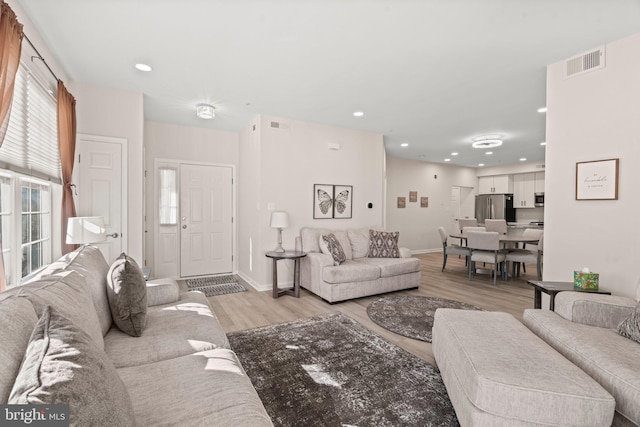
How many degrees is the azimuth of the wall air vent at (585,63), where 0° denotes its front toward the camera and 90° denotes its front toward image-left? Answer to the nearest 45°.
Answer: approximately 45°

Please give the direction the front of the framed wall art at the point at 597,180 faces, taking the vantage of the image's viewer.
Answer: facing the viewer and to the left of the viewer

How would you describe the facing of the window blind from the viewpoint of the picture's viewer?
facing the viewer and to the right of the viewer

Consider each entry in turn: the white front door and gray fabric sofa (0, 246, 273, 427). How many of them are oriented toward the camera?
1

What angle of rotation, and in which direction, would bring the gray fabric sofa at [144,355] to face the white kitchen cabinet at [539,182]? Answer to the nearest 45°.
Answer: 0° — it already faces it

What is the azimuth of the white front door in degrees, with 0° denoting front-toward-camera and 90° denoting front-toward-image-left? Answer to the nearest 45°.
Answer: approximately 0°

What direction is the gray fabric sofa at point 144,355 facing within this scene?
to the viewer's right

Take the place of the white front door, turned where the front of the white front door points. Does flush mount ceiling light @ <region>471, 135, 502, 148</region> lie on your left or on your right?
on your left

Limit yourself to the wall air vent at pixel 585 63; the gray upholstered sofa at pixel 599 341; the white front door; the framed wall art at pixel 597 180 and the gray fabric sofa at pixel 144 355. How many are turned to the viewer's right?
1

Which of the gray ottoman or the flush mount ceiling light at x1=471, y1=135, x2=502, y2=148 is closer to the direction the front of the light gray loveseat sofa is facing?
the gray ottoman

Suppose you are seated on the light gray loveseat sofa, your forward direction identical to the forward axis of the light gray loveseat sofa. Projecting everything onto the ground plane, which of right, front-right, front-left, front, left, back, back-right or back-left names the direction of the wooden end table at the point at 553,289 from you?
front

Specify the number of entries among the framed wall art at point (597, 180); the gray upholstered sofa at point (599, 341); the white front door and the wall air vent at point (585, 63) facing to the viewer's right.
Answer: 0

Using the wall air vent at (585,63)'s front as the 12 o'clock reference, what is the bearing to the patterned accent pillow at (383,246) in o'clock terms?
The patterned accent pillow is roughly at 2 o'clock from the wall air vent.

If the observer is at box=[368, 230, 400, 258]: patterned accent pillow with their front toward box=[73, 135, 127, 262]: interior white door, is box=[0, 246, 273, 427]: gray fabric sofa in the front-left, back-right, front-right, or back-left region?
front-left

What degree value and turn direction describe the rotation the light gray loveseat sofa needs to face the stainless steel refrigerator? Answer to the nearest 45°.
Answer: approximately 90° to its left

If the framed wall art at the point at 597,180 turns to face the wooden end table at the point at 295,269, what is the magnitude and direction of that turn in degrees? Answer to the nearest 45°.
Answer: approximately 45° to its right

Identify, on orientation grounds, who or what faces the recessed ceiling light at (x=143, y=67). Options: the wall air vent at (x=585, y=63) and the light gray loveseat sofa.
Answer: the wall air vent
